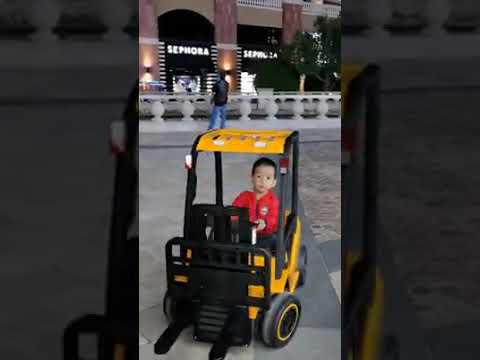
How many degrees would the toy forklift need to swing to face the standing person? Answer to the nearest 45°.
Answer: approximately 135° to its right

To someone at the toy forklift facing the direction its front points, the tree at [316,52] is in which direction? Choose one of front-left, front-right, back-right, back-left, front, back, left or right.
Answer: back-right

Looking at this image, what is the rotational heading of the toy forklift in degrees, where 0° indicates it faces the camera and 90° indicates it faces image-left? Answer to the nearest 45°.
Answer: approximately 45°

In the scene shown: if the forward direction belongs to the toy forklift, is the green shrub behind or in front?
behind

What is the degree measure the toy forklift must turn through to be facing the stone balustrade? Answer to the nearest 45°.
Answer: approximately 135° to its right
